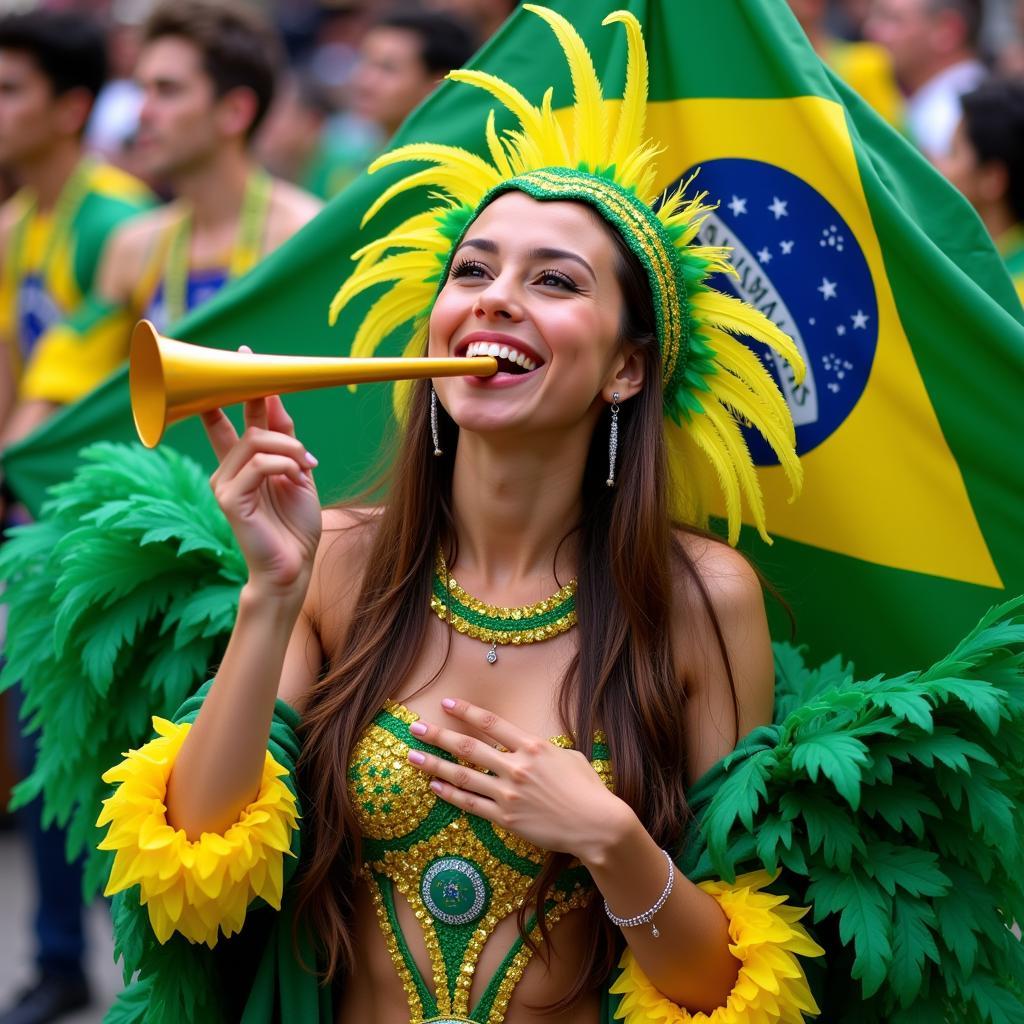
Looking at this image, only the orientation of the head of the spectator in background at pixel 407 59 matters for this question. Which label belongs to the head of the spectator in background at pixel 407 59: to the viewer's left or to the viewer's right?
to the viewer's left

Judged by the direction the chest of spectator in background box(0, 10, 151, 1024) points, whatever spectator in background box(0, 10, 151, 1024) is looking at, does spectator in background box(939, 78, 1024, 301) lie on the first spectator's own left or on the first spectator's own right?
on the first spectator's own left

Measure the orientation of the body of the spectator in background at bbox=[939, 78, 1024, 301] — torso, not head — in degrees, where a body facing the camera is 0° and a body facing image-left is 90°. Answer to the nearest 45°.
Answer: approximately 90°

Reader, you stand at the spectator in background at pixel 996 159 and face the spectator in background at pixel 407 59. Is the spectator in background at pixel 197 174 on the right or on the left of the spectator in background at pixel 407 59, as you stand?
left

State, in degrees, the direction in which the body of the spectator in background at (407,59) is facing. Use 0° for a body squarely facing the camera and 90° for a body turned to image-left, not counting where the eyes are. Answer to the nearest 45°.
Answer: approximately 45°

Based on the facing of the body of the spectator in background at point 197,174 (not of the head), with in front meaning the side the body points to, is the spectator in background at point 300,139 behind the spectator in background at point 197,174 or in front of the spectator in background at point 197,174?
behind

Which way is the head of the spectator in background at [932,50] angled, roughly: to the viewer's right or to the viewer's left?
to the viewer's left
